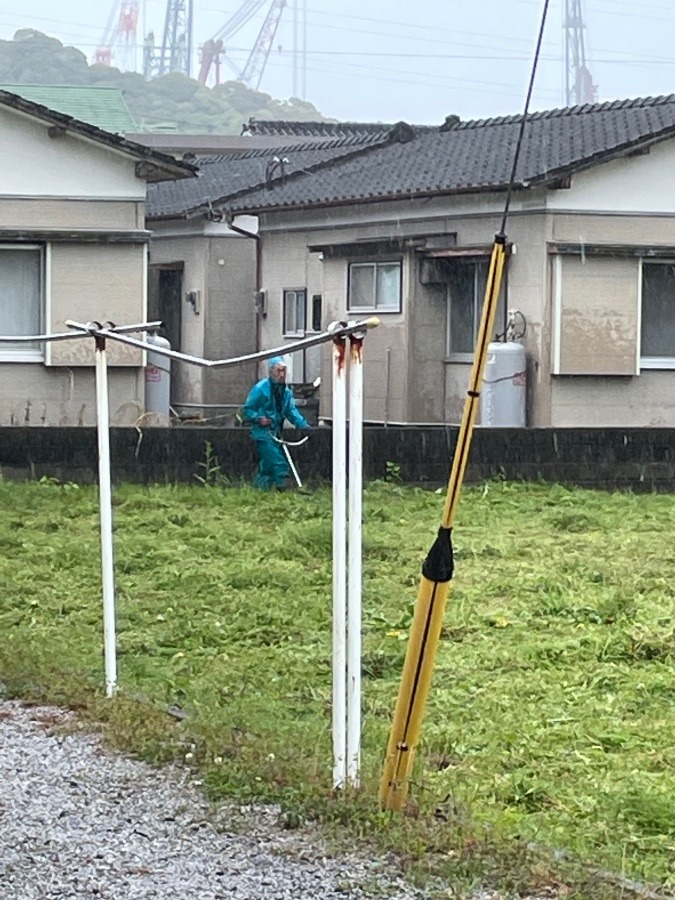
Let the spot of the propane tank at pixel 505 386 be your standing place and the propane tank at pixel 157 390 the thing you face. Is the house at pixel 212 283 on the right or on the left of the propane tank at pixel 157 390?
right

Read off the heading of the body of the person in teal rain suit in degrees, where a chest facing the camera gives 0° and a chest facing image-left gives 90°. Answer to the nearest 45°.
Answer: approximately 315°

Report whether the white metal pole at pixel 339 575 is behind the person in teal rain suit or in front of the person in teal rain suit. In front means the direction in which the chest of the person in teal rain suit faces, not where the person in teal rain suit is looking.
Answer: in front

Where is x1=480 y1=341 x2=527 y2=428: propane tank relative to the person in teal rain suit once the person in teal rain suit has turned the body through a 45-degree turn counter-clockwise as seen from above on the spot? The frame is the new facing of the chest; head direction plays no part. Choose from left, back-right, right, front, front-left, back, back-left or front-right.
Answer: front-left
